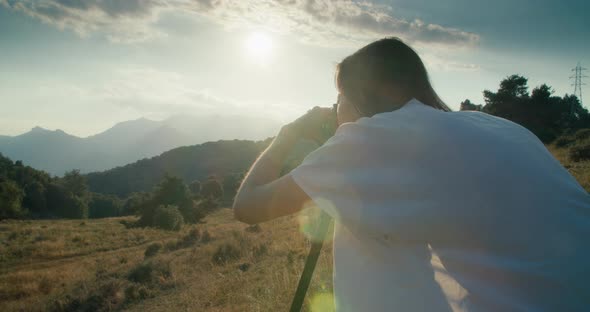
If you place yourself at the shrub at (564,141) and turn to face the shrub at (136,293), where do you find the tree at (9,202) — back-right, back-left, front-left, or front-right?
front-right

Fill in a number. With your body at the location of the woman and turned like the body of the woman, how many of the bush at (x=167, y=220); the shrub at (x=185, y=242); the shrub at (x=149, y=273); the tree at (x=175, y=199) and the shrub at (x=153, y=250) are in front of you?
5

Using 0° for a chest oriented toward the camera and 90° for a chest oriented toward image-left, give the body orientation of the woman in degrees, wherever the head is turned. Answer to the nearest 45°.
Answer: approximately 135°

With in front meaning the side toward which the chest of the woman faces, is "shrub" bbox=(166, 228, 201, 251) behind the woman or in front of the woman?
in front

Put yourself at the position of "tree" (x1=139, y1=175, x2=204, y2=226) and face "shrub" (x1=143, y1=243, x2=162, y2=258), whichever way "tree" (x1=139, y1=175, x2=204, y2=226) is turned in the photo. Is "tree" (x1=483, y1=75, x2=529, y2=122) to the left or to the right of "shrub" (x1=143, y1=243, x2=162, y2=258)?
left

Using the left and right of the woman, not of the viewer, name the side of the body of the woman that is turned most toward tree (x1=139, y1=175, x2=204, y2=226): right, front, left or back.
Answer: front

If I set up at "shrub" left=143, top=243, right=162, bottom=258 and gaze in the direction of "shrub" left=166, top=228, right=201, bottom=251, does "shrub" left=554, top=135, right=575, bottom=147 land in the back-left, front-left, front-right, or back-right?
front-right

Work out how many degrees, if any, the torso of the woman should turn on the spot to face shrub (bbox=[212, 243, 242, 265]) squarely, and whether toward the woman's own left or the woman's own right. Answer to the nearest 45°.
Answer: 0° — they already face it

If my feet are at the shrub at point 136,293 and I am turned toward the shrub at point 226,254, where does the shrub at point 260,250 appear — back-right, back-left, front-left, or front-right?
front-right

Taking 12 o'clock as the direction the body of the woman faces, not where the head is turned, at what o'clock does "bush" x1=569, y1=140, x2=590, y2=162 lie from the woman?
The bush is roughly at 2 o'clock from the woman.

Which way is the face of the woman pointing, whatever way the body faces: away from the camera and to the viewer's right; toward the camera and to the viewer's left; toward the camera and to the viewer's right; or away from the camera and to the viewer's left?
away from the camera and to the viewer's left

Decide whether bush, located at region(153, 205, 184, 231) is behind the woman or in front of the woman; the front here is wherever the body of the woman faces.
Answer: in front
